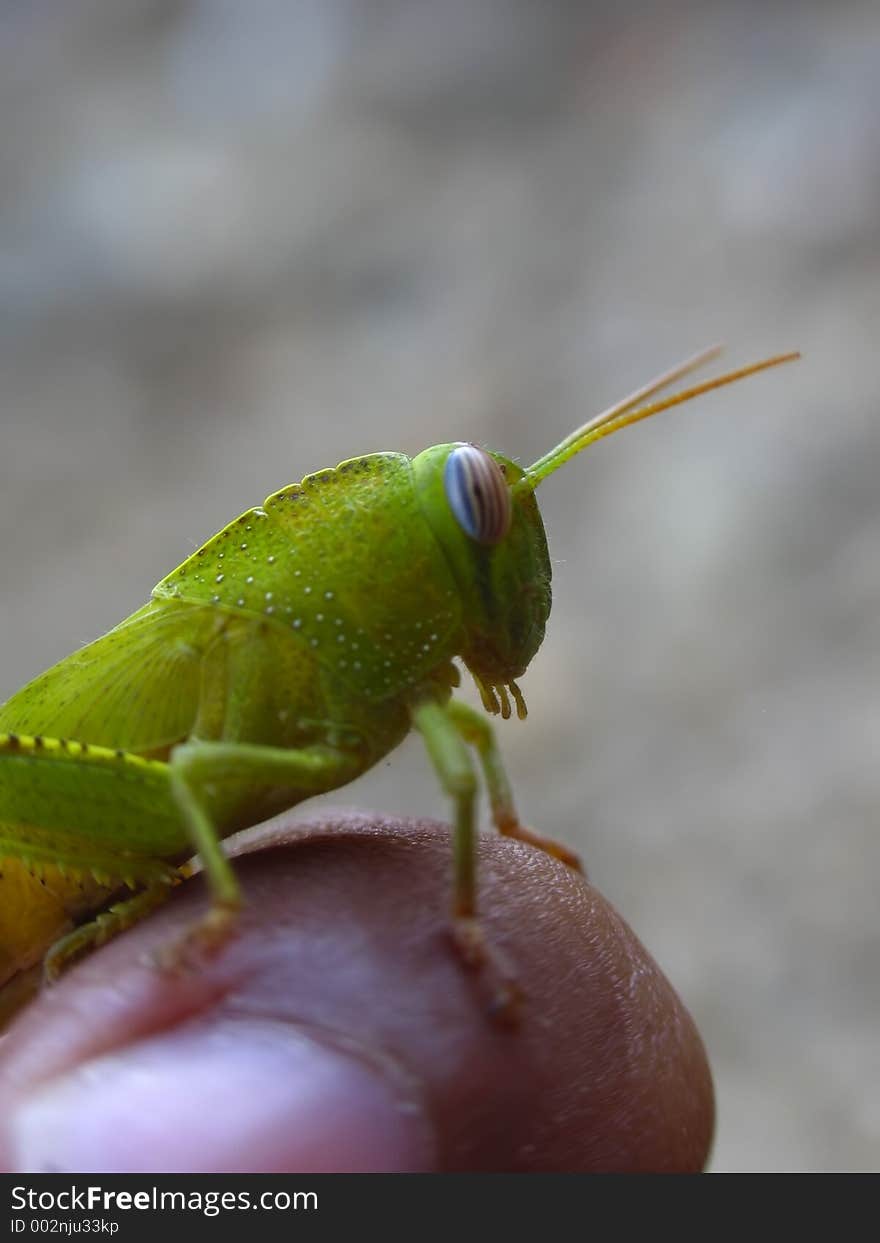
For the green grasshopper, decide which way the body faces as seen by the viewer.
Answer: to the viewer's right
